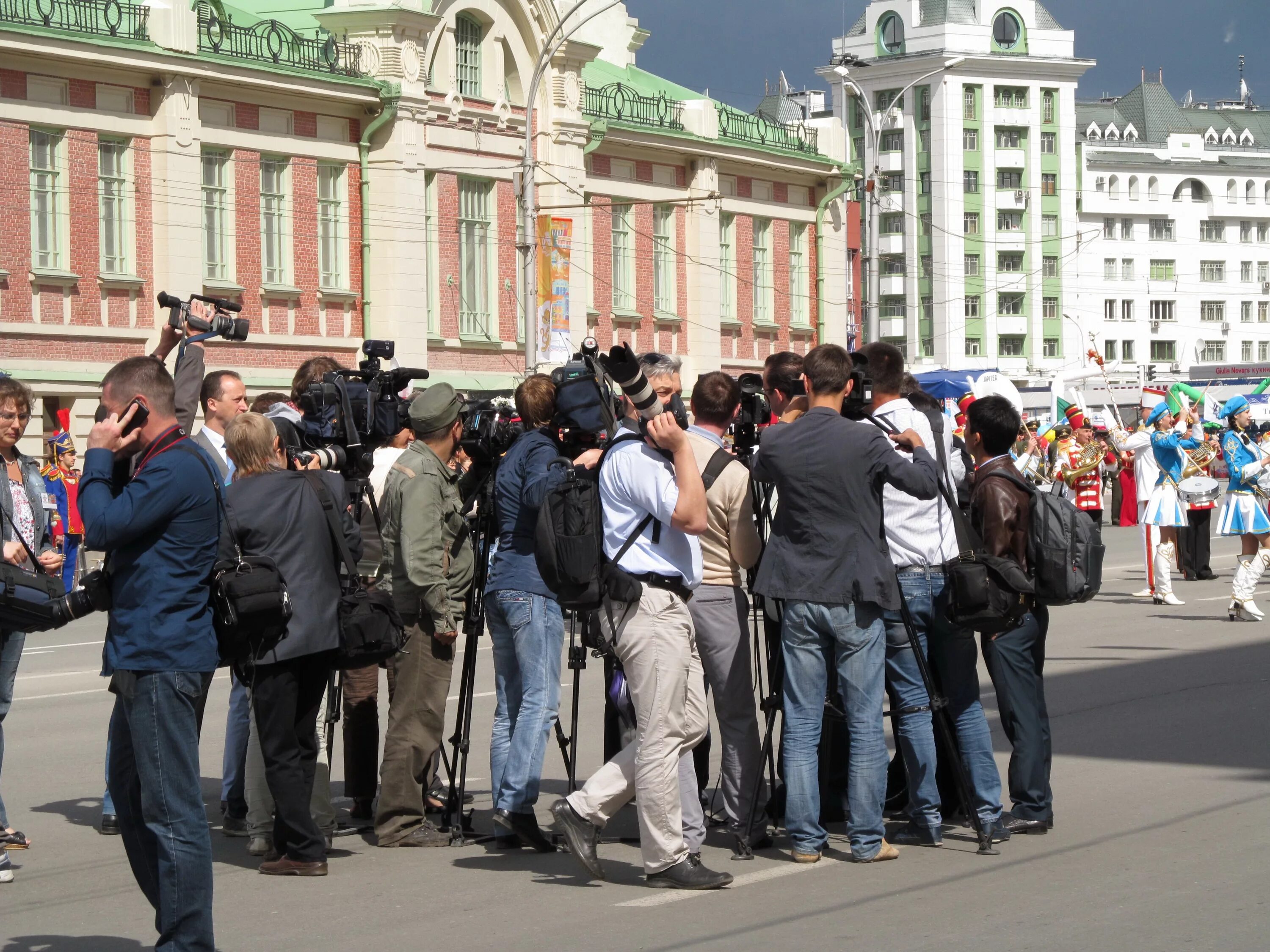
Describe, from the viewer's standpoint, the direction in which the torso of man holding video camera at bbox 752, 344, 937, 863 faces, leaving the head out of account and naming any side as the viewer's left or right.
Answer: facing away from the viewer

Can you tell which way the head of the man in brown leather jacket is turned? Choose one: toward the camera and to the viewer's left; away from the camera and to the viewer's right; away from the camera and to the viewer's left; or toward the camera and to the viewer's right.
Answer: away from the camera and to the viewer's left

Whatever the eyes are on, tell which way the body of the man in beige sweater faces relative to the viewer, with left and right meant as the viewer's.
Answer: facing away from the viewer and to the right of the viewer

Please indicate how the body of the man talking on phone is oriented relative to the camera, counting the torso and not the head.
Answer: to the viewer's left

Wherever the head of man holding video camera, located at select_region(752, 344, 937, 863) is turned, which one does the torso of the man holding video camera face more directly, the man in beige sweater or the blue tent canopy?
the blue tent canopy

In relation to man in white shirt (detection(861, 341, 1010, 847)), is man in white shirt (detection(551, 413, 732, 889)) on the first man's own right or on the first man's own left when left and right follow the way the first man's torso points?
on the first man's own left

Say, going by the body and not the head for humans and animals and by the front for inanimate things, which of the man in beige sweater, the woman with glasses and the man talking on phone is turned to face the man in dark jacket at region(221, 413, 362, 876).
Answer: the woman with glasses

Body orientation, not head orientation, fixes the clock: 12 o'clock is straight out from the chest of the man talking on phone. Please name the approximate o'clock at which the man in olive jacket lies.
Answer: The man in olive jacket is roughly at 4 o'clock from the man talking on phone.

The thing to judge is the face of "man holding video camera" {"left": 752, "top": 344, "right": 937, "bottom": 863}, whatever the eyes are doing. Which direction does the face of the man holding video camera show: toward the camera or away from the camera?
away from the camera

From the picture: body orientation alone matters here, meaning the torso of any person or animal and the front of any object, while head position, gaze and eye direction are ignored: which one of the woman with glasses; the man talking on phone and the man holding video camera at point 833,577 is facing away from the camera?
the man holding video camera

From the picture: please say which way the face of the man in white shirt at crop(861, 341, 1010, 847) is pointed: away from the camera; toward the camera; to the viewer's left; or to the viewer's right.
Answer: away from the camera
